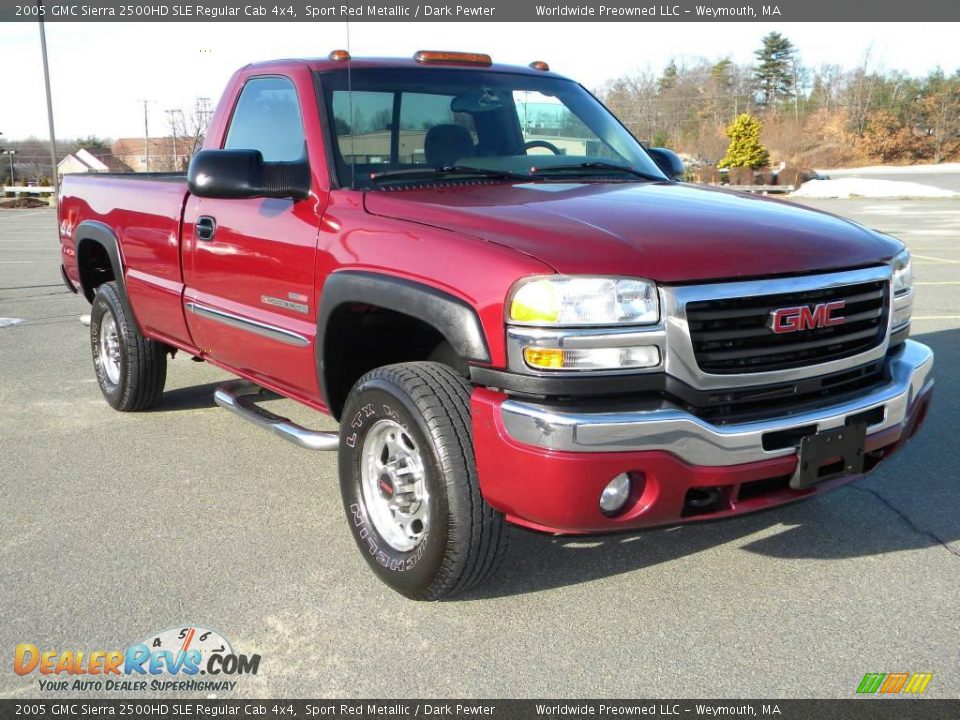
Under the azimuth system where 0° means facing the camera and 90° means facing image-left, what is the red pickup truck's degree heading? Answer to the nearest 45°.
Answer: approximately 315°

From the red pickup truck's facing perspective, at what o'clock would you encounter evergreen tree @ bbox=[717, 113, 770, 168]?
The evergreen tree is roughly at 8 o'clock from the red pickup truck.
